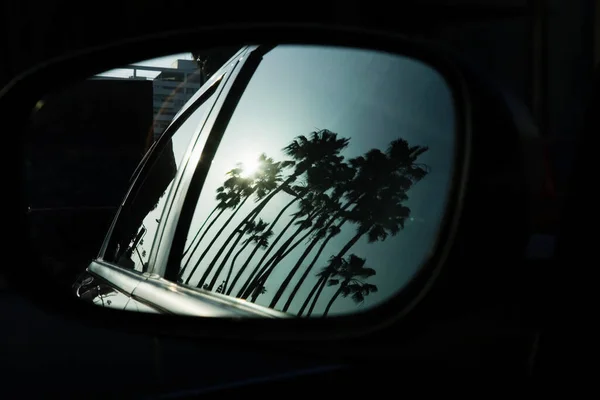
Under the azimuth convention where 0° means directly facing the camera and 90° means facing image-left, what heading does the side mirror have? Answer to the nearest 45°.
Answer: approximately 0°
